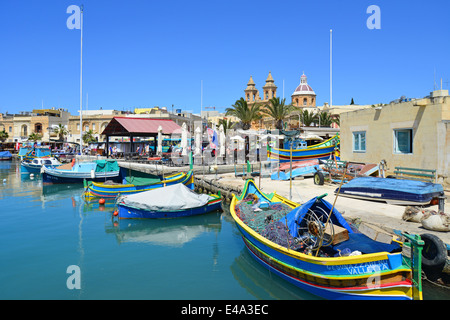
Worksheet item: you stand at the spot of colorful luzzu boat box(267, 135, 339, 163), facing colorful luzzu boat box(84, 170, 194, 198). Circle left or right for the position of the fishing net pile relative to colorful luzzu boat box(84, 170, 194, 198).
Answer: left

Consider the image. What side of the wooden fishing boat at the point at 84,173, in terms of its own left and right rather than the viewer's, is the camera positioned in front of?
left

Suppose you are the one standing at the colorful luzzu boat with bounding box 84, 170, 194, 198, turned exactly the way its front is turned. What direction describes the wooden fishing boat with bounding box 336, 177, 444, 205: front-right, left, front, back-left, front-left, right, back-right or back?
front-right

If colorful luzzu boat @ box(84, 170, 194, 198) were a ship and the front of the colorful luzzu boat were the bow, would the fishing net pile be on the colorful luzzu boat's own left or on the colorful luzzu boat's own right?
on the colorful luzzu boat's own right

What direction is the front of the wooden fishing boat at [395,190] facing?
to the viewer's left

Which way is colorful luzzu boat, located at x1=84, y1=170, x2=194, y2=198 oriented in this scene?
to the viewer's right
